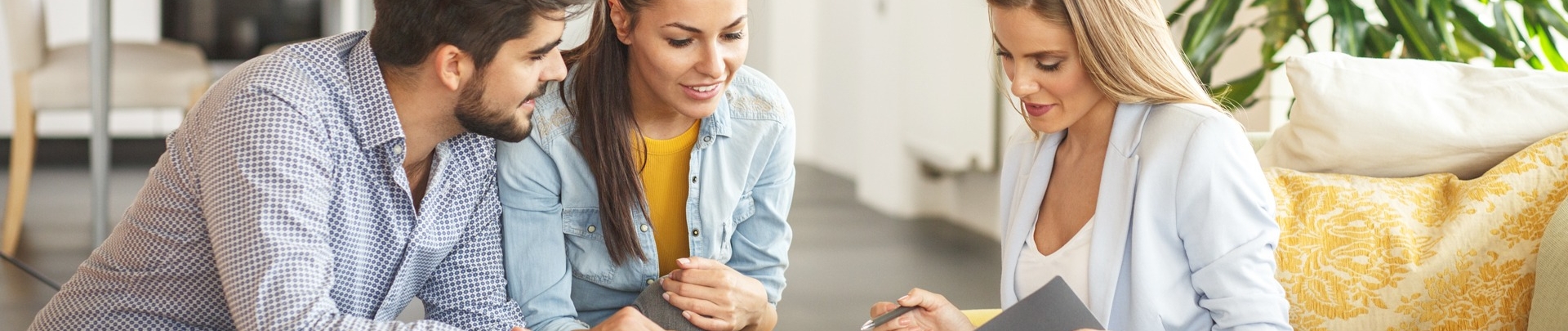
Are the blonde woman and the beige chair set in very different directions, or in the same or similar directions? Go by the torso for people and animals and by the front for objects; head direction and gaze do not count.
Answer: very different directions

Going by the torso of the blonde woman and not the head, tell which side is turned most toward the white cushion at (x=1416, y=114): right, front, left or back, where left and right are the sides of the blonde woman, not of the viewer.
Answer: back

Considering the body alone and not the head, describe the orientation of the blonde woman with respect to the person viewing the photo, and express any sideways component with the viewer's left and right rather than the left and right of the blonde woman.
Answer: facing the viewer and to the left of the viewer

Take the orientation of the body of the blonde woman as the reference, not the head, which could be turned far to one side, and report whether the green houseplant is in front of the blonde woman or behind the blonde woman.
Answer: behind

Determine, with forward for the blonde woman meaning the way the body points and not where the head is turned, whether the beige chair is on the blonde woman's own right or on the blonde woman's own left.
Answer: on the blonde woman's own right

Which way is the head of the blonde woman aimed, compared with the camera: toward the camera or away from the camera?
toward the camera
